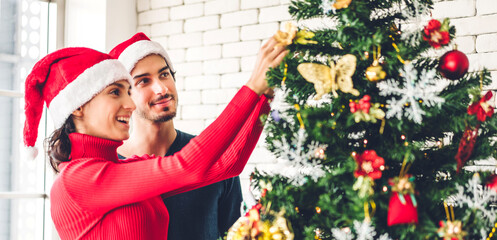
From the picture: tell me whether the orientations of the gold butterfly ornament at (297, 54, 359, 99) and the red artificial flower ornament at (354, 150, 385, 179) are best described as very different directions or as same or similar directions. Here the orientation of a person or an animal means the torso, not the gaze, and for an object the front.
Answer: same or similar directions

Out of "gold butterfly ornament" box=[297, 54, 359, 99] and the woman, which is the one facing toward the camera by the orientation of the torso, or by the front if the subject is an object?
the gold butterfly ornament

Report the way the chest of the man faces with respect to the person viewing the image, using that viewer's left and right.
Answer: facing the viewer and to the right of the viewer

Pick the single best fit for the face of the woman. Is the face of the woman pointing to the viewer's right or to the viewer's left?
to the viewer's right

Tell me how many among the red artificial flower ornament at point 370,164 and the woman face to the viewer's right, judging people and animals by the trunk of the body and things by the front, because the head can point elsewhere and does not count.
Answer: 1

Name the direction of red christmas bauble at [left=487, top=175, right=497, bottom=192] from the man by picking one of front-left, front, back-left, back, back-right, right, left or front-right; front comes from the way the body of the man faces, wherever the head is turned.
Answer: front

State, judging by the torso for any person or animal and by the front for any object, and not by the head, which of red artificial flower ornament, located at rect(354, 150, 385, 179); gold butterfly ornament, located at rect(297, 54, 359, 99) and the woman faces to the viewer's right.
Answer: the woman

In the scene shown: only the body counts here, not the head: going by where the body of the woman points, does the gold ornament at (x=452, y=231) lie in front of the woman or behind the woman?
in front

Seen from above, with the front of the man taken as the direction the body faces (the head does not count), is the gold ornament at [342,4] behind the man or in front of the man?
in front

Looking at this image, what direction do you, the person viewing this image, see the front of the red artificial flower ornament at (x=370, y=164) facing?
facing the viewer

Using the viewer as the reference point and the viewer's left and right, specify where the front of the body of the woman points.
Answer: facing to the right of the viewer

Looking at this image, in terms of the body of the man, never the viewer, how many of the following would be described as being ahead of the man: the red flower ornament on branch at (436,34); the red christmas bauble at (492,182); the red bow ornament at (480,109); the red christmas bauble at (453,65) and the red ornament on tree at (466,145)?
5

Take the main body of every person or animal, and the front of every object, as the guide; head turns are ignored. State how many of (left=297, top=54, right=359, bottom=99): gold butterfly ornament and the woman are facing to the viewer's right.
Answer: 1
